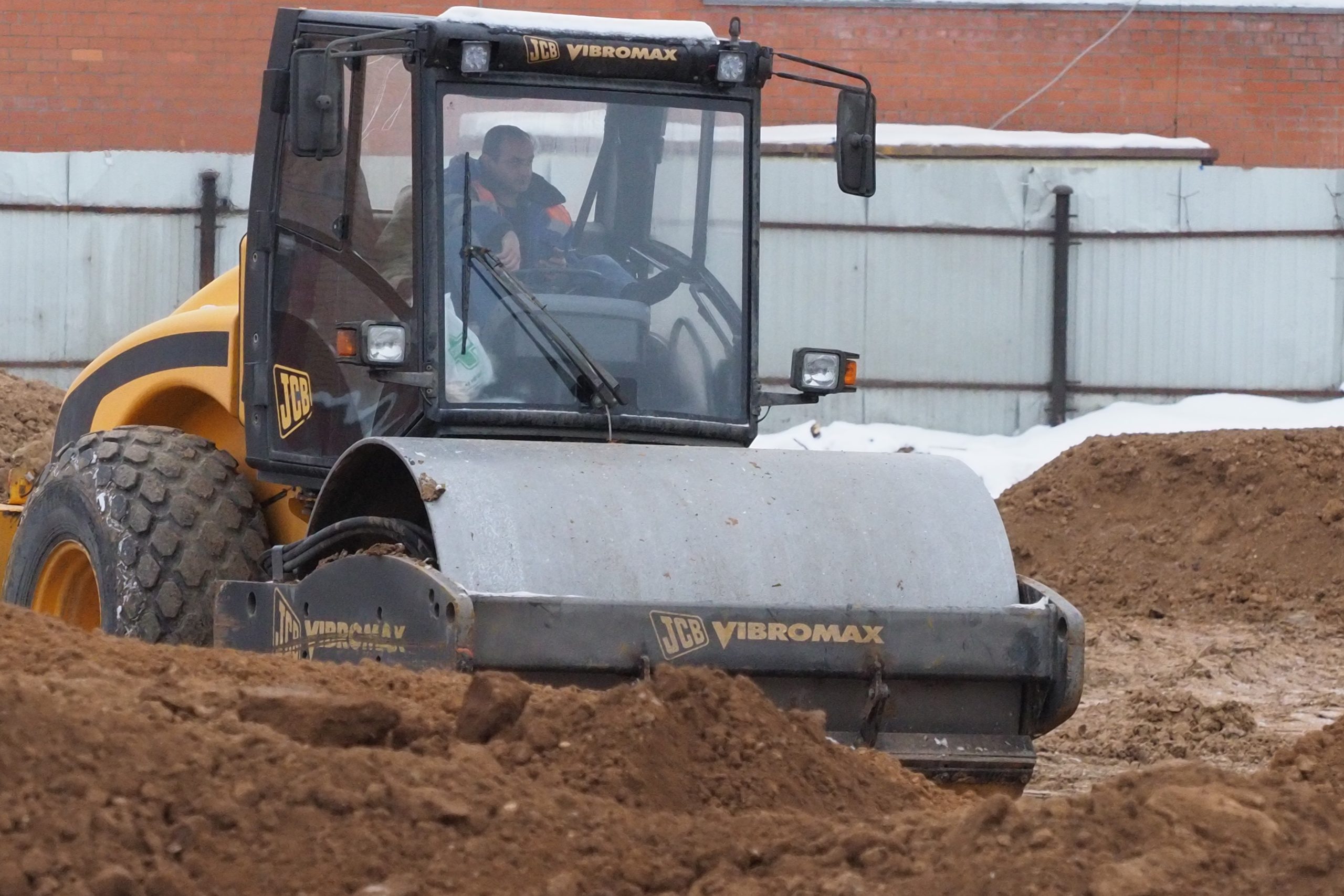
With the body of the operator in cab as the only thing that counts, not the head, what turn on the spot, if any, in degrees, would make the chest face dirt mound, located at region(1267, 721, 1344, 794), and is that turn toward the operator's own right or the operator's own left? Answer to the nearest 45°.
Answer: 0° — they already face it

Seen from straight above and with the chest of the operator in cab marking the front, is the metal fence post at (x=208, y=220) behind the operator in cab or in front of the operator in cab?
behind

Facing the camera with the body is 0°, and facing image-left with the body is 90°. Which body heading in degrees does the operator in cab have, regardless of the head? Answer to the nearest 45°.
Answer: approximately 315°

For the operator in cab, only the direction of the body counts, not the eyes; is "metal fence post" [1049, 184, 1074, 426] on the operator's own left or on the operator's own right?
on the operator's own left

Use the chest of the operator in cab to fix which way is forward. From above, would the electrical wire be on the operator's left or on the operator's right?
on the operator's left

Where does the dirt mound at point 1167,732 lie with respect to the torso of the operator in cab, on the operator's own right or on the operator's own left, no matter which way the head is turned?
on the operator's own left

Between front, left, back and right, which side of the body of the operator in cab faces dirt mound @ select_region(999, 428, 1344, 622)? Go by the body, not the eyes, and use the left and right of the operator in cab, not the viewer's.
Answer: left
